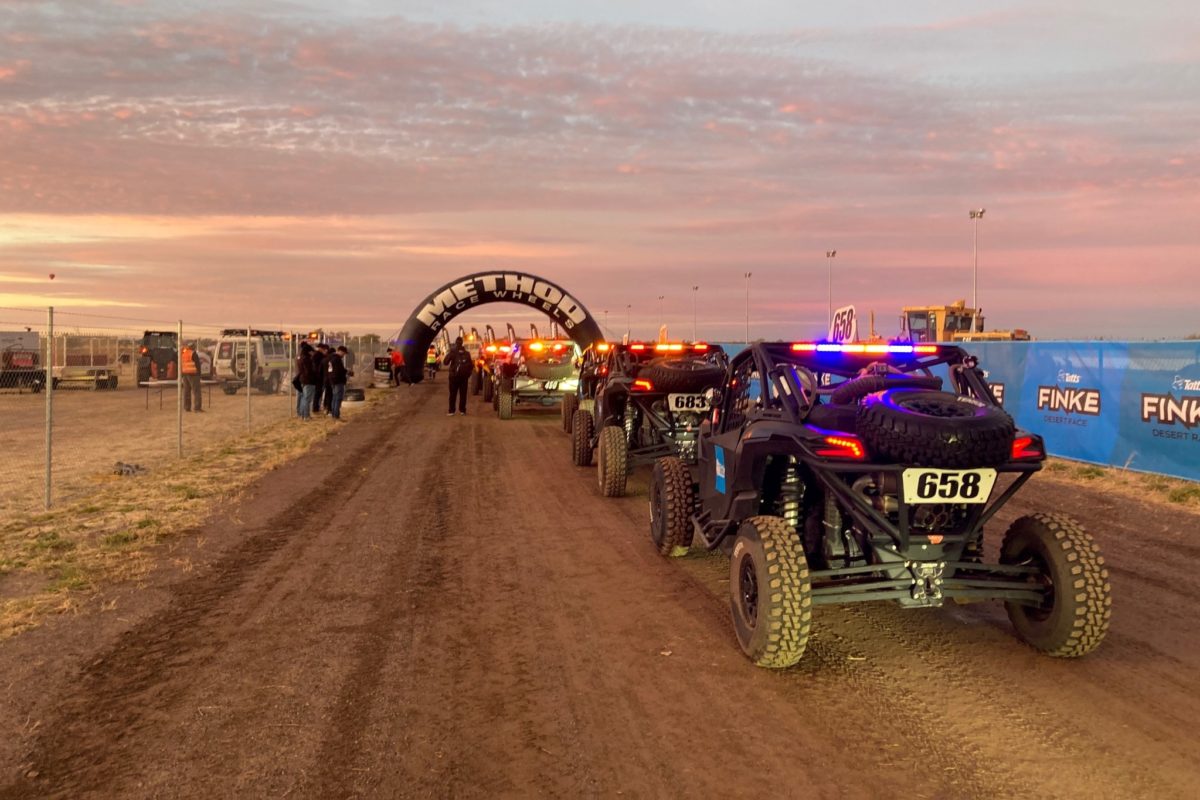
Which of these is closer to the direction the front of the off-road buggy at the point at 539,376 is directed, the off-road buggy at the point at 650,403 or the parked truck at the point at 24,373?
the parked truck

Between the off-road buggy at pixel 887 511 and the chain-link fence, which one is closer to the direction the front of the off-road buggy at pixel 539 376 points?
the chain-link fence

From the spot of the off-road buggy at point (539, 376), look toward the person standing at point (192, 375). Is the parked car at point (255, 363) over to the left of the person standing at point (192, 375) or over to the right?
right

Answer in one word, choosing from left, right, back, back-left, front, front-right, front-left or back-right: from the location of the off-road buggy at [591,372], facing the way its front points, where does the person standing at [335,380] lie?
front-left

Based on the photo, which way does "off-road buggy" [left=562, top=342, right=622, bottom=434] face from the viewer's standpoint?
away from the camera

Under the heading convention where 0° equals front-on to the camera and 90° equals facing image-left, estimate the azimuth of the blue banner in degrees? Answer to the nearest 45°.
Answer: approximately 45°

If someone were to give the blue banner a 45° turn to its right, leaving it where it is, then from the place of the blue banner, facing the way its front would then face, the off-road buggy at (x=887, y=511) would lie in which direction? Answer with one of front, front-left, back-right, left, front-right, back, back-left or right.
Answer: left

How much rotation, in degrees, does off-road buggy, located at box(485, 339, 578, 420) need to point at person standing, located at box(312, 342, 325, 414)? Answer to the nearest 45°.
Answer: approximately 90° to its left

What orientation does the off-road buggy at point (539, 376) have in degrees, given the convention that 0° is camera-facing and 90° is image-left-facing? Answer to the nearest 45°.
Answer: approximately 180°

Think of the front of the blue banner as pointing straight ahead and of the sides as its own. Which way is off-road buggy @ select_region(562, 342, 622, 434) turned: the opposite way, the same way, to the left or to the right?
to the right

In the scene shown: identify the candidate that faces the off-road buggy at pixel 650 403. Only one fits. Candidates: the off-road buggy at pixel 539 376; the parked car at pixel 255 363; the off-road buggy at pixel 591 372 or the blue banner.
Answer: the blue banner

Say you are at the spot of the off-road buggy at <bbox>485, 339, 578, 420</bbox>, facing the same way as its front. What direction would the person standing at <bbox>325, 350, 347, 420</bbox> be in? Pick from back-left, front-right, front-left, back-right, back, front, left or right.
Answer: left

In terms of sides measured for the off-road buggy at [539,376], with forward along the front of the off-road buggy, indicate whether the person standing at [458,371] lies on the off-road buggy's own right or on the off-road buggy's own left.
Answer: on the off-road buggy's own left

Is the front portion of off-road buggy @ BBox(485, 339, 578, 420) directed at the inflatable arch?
yes
